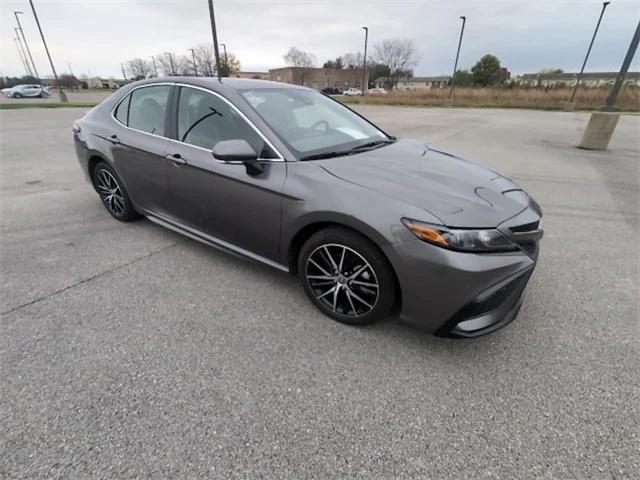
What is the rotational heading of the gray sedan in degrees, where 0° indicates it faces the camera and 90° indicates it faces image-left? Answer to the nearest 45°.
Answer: approximately 315°

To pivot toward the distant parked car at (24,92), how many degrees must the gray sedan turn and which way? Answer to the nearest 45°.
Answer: approximately 180°

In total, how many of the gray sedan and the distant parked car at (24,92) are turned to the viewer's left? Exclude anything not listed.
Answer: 1

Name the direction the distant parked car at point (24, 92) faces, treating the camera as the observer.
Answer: facing to the left of the viewer

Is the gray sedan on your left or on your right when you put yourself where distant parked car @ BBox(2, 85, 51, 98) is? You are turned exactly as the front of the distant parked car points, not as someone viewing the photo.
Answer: on your left

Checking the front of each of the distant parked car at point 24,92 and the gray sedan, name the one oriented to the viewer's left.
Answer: the distant parked car
